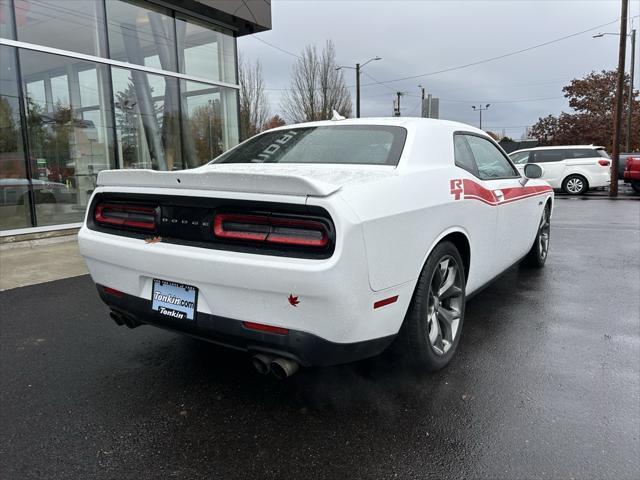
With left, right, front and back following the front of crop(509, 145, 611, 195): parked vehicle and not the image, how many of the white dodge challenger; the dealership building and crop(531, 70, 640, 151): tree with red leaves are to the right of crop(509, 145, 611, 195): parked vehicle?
1

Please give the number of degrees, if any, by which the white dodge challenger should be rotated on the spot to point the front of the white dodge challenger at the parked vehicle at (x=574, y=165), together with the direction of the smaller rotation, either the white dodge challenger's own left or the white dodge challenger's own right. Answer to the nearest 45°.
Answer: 0° — it already faces it

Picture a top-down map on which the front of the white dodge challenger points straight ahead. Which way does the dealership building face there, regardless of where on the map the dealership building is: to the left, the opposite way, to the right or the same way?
to the right

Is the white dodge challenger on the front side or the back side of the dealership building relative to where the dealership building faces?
on the front side

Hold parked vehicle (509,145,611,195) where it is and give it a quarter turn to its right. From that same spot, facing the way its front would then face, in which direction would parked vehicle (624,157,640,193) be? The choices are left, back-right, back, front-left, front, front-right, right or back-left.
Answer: right

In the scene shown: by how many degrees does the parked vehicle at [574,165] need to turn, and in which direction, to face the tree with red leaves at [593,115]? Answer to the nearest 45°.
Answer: approximately 90° to its right

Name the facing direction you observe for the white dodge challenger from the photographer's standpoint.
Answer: facing away from the viewer and to the right of the viewer

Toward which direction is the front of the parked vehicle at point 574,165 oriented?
to the viewer's left

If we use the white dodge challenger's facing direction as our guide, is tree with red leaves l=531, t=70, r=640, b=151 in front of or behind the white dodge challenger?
in front

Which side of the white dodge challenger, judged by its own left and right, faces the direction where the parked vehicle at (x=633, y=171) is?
front

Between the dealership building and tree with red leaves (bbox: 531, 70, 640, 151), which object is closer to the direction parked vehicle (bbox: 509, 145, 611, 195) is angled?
the dealership building

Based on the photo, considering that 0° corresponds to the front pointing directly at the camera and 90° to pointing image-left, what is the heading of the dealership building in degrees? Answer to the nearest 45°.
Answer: approximately 315°

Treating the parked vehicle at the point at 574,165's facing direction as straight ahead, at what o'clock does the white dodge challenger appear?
The white dodge challenger is roughly at 9 o'clock from the parked vehicle.

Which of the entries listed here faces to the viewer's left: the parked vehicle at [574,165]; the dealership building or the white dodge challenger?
the parked vehicle

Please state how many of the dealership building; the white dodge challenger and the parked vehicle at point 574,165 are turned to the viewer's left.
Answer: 1

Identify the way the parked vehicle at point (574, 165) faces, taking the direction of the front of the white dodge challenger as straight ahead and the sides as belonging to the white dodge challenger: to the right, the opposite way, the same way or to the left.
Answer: to the left

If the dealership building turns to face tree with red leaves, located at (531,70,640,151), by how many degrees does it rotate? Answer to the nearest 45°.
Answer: approximately 90° to its left

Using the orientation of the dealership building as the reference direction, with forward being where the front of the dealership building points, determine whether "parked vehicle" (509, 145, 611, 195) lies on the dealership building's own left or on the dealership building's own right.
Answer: on the dealership building's own left

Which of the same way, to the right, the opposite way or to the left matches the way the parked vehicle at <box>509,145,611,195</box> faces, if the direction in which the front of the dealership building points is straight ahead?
the opposite way

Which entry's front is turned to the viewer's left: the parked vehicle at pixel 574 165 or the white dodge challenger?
the parked vehicle
